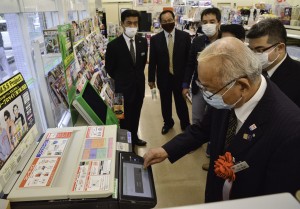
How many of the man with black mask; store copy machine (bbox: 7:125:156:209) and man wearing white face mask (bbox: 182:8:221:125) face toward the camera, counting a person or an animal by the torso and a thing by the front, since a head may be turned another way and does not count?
2

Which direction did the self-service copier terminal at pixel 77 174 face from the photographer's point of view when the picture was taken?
facing to the right of the viewer

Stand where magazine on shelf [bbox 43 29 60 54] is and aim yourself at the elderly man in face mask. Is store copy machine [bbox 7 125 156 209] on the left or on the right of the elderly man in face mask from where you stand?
right

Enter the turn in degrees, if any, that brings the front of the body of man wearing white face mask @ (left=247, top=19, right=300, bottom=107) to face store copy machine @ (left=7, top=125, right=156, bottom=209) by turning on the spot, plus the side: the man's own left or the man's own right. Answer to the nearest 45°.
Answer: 0° — they already face it

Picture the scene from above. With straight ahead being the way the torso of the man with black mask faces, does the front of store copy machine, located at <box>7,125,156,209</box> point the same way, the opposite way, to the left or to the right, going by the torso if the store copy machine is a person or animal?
to the left

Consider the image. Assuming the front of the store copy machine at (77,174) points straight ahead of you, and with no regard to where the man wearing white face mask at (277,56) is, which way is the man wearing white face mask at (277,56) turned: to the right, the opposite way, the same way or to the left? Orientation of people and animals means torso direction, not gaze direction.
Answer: the opposite way

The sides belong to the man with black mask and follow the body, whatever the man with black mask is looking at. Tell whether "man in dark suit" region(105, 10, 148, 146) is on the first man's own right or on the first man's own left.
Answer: on the first man's own right

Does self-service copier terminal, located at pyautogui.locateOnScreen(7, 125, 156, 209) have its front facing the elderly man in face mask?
yes

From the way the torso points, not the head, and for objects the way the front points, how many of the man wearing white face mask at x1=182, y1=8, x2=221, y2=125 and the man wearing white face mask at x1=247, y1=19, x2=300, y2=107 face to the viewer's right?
0

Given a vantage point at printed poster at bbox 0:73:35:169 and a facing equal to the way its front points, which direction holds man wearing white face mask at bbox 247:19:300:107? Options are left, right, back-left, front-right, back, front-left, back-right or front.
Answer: front-left

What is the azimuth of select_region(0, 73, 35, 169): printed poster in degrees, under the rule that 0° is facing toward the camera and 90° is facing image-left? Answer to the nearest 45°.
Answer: approximately 315°

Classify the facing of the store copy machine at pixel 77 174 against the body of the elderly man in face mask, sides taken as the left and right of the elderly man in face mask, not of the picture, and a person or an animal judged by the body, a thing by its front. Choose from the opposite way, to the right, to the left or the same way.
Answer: the opposite way

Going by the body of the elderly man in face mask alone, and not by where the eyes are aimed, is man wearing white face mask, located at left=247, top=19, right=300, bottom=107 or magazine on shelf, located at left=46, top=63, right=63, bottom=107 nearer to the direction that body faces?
the magazine on shelf

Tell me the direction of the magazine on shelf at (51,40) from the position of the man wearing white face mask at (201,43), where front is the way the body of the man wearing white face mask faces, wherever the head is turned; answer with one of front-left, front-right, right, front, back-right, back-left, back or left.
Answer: front-right
